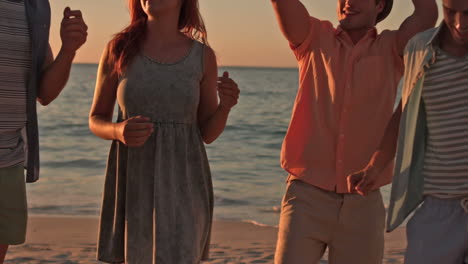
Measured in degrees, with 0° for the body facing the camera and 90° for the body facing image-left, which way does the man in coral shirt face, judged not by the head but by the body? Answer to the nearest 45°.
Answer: approximately 0°

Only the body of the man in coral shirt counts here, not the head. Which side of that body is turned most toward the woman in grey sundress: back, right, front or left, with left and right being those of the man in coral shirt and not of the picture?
right
